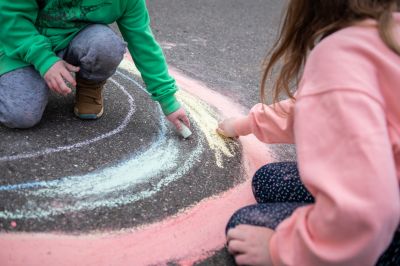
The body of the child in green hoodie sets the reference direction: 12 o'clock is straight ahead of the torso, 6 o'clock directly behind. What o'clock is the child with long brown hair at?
The child with long brown hair is roughly at 11 o'clock from the child in green hoodie.

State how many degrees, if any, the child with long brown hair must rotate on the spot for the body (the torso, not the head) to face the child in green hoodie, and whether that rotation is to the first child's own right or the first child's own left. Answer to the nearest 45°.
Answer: approximately 45° to the first child's own right

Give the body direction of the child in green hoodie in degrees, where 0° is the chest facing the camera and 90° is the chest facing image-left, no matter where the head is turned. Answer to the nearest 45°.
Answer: approximately 0°

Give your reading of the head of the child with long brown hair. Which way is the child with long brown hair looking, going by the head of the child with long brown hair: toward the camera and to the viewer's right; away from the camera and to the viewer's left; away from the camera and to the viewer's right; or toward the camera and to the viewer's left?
away from the camera and to the viewer's left

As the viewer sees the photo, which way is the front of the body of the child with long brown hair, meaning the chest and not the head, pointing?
to the viewer's left
